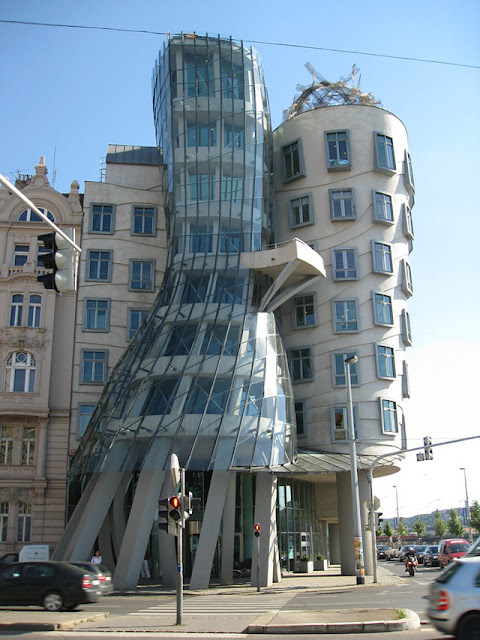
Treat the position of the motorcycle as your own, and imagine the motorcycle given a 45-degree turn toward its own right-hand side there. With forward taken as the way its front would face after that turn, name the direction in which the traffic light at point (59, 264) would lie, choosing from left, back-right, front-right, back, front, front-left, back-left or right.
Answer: front-left

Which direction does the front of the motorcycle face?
toward the camera

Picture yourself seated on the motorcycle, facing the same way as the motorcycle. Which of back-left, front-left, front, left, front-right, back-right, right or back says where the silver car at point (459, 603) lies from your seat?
front
